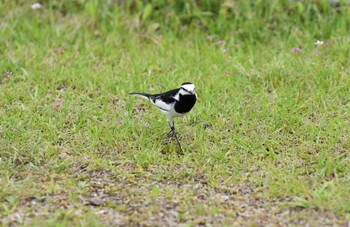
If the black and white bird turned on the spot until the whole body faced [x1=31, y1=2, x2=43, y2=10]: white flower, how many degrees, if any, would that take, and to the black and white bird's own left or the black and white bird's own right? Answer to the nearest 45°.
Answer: approximately 180°

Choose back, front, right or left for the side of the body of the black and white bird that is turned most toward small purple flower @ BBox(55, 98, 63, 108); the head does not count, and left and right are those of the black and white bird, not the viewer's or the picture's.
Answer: back

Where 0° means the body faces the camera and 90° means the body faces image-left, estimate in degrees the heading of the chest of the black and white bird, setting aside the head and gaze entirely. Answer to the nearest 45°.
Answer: approximately 315°

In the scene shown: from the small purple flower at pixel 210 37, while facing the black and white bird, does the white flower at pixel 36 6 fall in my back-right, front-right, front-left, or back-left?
back-right
